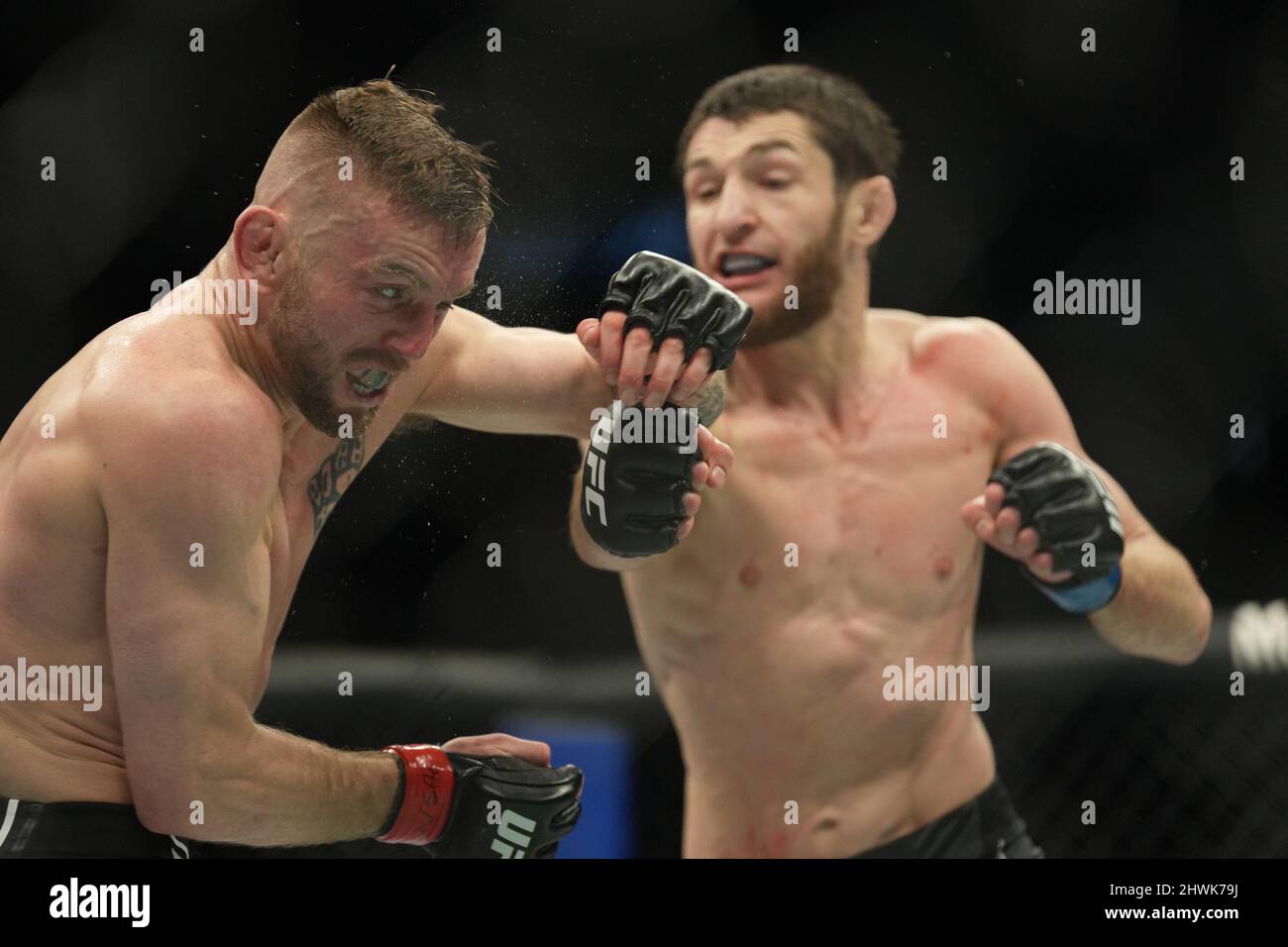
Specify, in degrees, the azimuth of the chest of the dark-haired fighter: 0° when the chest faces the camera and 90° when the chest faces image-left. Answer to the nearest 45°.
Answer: approximately 0°

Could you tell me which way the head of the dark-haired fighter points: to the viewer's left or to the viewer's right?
to the viewer's left
